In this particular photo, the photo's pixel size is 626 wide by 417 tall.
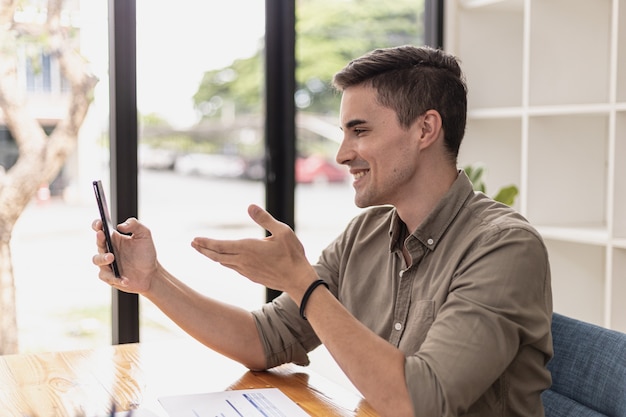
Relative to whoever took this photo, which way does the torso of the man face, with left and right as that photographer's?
facing the viewer and to the left of the viewer

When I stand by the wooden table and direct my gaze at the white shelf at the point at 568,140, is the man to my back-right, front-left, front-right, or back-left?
front-right

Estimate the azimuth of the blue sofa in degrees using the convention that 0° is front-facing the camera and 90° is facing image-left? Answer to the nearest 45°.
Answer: approximately 45°

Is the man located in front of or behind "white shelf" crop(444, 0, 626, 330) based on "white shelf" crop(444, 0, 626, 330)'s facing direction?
in front

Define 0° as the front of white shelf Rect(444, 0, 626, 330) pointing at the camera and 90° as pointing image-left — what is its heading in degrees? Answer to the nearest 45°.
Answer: approximately 45°

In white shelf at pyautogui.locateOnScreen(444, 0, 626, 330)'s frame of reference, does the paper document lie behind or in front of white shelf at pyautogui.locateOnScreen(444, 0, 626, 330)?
in front

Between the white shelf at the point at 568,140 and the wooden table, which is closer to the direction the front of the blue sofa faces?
the wooden table

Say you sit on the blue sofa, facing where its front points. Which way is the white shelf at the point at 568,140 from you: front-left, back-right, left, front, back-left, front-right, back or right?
back-right

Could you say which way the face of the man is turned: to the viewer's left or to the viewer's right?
to the viewer's left
